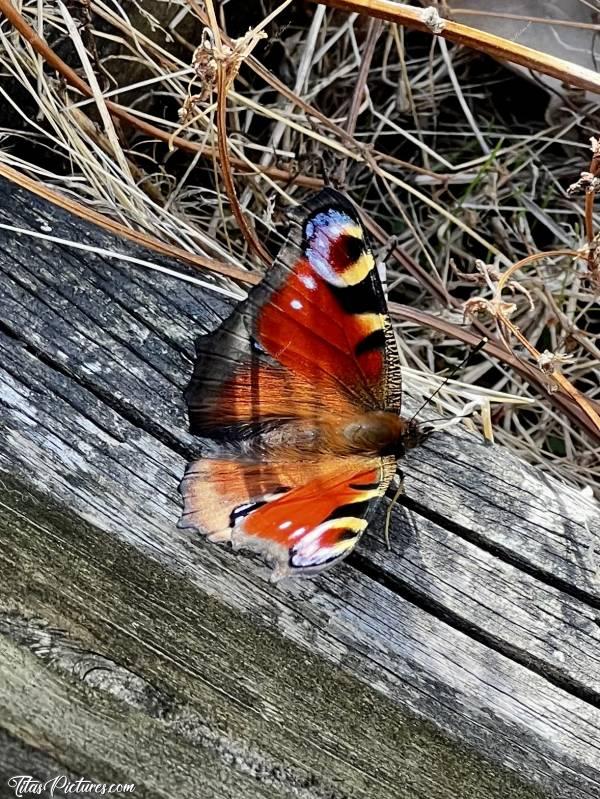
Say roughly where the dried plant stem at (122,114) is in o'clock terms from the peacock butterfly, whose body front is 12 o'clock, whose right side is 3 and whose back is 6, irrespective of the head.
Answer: The dried plant stem is roughly at 7 o'clock from the peacock butterfly.

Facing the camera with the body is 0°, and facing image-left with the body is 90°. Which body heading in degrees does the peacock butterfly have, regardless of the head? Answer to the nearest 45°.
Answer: approximately 270°
